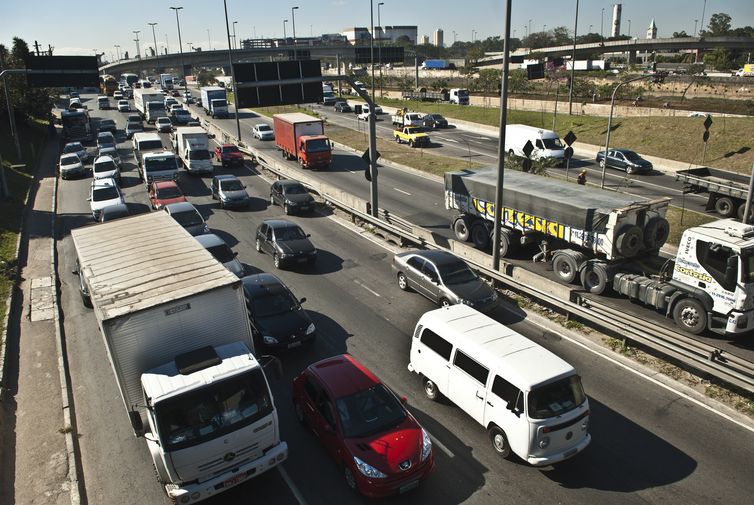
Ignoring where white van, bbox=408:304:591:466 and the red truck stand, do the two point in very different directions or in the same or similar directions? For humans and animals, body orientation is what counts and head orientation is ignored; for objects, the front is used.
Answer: same or similar directions

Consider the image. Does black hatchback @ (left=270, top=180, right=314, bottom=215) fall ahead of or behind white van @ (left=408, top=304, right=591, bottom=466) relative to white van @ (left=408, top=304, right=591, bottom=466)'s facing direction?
behind

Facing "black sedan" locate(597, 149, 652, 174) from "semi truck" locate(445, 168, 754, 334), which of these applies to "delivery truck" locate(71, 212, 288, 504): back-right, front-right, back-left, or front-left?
back-left

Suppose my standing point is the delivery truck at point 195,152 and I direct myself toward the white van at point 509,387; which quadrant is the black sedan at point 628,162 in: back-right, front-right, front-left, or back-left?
front-left

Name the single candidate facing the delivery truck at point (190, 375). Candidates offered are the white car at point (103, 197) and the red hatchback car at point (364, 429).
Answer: the white car

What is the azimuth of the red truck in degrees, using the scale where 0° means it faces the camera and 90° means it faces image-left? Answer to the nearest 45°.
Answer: approximately 315°

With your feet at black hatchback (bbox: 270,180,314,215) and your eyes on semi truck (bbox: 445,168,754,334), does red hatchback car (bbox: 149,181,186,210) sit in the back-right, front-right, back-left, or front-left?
back-right

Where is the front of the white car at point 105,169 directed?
toward the camera

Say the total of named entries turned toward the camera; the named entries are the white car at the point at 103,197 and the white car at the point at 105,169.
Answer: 2

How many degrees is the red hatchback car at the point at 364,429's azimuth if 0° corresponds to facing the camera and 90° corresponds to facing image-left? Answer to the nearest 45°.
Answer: approximately 315°

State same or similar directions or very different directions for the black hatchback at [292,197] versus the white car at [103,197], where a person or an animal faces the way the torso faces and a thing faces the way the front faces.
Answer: same or similar directions

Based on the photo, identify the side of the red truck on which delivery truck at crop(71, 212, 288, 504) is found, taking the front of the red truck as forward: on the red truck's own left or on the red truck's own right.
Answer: on the red truck's own right

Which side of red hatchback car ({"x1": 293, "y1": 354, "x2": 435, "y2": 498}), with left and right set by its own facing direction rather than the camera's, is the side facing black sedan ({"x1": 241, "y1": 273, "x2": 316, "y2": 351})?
back

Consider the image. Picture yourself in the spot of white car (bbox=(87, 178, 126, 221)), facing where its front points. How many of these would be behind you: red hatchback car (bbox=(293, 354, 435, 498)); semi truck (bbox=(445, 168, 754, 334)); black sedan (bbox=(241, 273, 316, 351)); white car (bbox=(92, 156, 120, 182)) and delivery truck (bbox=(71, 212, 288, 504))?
1

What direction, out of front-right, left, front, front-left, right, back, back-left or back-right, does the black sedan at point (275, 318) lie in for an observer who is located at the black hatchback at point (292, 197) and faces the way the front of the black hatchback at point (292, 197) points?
front-right

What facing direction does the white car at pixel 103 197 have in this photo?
toward the camera
